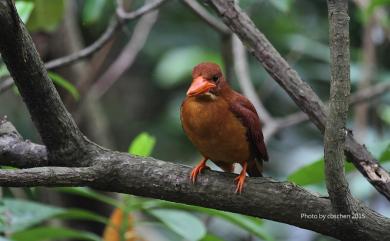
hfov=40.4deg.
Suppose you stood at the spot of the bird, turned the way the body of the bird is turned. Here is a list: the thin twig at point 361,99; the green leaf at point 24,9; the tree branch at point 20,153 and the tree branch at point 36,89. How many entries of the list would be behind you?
1

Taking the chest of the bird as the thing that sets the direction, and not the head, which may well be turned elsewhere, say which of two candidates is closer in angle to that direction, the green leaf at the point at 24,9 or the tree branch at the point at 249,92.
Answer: the green leaf

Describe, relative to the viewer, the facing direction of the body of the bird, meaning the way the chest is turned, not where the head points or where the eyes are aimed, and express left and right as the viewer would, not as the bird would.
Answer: facing the viewer and to the left of the viewer

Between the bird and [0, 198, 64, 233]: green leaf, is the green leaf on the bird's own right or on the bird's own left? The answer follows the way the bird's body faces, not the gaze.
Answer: on the bird's own right

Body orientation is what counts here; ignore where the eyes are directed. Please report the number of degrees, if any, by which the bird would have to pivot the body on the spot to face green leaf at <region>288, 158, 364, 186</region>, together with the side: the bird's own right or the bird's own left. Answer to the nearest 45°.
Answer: approximately 135° to the bird's own left

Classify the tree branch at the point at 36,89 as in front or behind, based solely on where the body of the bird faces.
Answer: in front

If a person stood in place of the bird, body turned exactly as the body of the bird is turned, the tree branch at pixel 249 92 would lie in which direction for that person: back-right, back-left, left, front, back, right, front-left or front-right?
back-right
